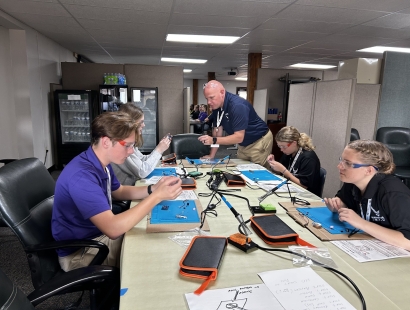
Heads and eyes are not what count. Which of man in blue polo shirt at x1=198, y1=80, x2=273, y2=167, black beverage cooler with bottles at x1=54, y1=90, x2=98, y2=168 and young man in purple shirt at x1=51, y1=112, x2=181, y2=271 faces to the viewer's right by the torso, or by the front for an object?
the young man in purple shirt

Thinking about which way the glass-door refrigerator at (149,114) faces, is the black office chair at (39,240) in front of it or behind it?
in front

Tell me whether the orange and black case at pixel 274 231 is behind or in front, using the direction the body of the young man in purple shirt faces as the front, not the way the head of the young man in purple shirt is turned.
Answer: in front

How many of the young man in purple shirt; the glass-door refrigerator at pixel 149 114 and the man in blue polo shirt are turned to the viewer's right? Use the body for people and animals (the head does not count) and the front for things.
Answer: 1

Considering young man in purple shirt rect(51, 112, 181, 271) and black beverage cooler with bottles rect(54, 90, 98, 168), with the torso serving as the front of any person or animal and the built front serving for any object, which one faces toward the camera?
the black beverage cooler with bottles

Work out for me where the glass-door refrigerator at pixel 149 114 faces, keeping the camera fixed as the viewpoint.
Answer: facing the viewer

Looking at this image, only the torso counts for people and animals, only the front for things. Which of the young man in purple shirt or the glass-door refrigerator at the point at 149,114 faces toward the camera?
the glass-door refrigerator

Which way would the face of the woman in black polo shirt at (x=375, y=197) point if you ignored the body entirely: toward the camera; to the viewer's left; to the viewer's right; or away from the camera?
to the viewer's left

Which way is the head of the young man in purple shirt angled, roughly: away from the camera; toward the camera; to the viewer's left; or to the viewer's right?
to the viewer's right

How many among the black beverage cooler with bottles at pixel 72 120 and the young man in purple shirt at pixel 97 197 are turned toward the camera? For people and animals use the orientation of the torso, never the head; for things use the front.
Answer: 1

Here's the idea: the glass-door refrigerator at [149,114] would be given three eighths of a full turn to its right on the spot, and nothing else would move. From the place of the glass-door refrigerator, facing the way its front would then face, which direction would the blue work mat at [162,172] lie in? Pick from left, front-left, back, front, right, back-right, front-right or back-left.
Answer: back-left

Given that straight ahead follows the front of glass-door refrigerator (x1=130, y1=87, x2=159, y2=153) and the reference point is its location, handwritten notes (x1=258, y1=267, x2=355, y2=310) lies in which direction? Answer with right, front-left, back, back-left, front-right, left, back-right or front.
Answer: front

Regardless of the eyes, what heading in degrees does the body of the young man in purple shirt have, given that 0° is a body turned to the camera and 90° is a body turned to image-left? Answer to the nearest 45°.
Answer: approximately 270°

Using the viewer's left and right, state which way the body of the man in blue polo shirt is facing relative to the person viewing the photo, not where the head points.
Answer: facing the viewer and to the left of the viewer

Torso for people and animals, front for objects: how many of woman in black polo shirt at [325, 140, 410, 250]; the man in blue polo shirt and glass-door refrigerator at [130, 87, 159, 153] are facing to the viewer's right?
0

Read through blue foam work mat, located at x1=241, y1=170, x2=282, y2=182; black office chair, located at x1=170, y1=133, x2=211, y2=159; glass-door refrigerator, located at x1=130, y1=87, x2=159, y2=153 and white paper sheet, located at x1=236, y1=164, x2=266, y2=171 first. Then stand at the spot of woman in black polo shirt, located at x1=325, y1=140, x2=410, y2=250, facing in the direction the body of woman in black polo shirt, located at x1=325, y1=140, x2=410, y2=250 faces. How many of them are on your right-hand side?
4

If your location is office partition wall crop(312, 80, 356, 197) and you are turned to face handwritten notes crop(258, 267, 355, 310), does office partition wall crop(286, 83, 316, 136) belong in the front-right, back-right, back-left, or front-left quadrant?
back-right
